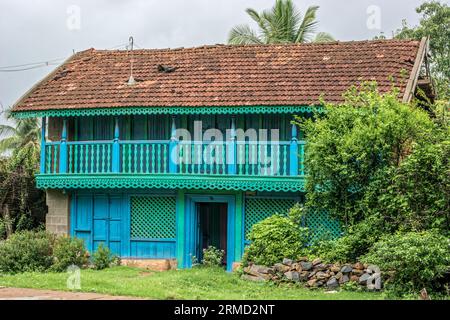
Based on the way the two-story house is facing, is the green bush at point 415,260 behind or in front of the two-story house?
in front

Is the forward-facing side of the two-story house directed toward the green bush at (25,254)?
no

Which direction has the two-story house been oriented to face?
toward the camera

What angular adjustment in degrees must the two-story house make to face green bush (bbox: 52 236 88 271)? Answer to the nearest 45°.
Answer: approximately 45° to its right

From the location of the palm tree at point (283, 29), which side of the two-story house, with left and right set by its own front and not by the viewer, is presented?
back

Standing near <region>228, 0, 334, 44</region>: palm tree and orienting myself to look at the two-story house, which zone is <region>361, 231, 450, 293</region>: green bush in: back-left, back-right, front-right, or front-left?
front-left
